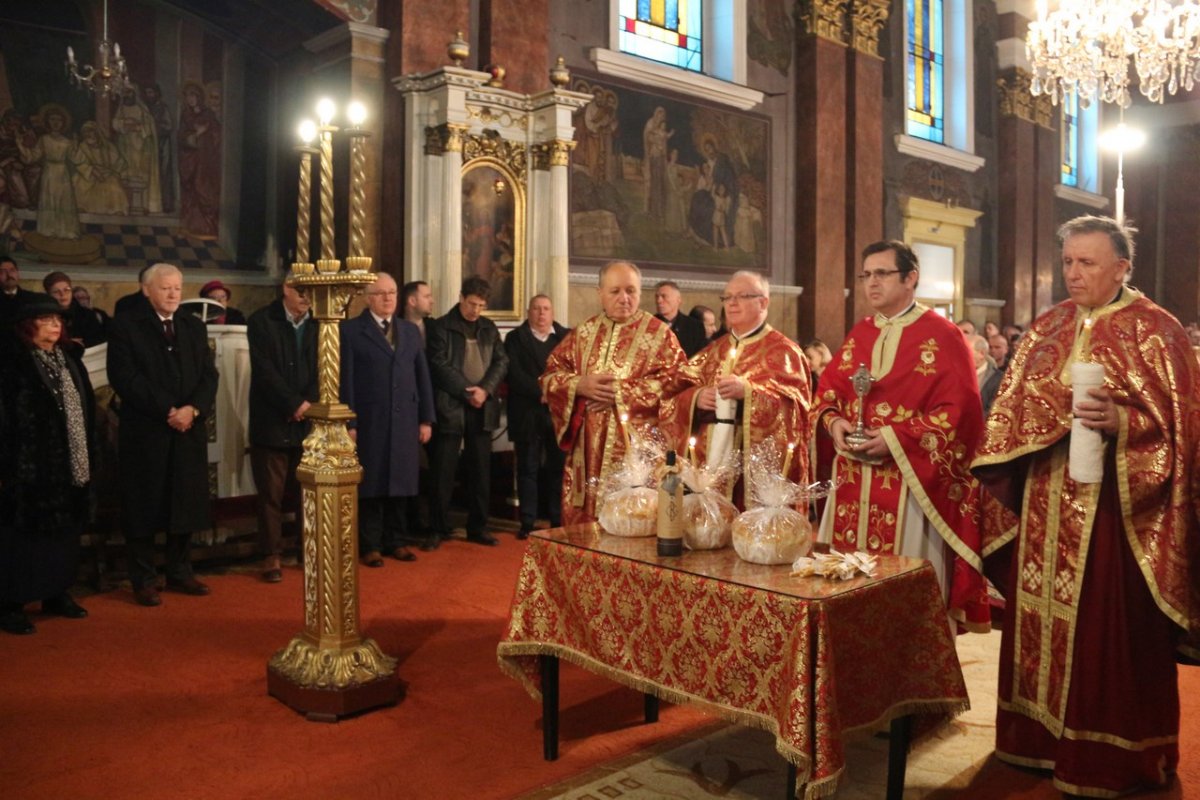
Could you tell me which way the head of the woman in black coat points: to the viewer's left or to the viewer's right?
to the viewer's right

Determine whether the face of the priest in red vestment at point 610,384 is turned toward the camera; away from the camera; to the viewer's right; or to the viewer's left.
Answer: toward the camera

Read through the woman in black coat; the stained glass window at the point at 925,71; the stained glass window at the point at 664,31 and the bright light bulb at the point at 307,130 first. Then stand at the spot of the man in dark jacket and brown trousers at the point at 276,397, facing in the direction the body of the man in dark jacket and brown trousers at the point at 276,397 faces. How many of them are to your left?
2

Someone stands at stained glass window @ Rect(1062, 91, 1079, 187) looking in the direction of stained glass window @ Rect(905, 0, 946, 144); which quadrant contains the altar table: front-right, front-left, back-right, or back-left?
front-left

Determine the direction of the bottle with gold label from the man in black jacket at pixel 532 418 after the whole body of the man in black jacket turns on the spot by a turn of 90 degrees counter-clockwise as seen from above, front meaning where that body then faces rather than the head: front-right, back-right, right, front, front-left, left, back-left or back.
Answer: right

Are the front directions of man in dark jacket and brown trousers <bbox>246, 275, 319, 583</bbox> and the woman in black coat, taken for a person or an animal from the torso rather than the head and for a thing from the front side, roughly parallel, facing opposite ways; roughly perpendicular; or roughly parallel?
roughly parallel

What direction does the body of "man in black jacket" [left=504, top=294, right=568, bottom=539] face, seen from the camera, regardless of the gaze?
toward the camera

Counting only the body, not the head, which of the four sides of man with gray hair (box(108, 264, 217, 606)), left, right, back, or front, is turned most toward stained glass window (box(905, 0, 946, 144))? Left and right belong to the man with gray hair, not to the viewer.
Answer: left

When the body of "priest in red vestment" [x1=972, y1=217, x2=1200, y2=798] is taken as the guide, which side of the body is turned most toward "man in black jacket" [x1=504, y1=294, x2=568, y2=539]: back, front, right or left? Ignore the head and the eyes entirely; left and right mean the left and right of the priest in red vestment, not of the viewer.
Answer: right

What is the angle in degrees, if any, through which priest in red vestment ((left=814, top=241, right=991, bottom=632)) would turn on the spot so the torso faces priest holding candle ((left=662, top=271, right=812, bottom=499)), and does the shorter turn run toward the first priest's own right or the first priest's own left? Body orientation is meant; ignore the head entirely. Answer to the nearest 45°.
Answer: approximately 90° to the first priest's own right

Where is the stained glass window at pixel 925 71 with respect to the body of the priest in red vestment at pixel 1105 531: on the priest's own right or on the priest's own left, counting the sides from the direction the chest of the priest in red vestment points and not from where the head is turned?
on the priest's own right

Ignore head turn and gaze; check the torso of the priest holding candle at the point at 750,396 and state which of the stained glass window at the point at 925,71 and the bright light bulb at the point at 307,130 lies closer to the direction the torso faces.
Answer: the bright light bulb

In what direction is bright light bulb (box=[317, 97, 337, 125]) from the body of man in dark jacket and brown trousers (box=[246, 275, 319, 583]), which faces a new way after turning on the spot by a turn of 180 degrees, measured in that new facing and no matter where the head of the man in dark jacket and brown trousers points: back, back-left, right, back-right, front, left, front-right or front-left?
back-left

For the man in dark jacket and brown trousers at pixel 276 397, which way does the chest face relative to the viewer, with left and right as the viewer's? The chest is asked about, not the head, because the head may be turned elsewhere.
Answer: facing the viewer and to the right of the viewer

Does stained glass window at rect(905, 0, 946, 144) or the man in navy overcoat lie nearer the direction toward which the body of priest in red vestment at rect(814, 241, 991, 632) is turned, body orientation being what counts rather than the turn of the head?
the man in navy overcoat

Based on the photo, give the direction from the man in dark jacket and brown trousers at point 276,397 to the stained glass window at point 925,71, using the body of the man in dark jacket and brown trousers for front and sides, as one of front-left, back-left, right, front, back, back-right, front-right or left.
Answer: left

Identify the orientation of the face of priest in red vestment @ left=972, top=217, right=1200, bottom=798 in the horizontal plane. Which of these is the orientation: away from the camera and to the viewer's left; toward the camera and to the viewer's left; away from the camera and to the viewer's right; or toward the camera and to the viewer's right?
toward the camera and to the viewer's left

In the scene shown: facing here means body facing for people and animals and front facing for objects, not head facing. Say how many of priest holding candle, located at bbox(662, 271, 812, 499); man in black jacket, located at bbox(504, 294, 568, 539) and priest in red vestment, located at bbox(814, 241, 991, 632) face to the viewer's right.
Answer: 0

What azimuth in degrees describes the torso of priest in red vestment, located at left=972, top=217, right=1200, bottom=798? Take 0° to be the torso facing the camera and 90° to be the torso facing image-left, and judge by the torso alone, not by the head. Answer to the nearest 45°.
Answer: approximately 45°

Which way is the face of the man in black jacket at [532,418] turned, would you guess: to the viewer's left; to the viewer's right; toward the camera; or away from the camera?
toward the camera
